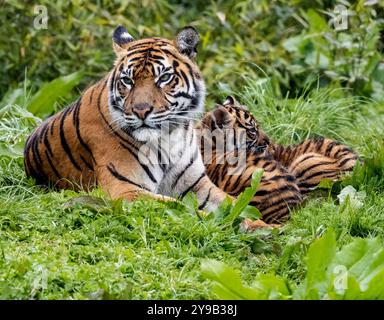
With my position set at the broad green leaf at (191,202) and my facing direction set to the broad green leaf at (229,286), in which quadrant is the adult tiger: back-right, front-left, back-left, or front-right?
back-right

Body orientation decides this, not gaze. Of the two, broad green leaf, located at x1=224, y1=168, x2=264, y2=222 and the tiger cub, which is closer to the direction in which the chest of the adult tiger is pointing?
the broad green leaf

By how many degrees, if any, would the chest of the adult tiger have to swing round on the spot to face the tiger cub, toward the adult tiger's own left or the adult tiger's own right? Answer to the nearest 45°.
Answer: approximately 45° to the adult tiger's own left

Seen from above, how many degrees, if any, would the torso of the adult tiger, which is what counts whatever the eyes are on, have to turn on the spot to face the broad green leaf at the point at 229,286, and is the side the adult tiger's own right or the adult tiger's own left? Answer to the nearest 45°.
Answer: approximately 45° to the adult tiger's own right

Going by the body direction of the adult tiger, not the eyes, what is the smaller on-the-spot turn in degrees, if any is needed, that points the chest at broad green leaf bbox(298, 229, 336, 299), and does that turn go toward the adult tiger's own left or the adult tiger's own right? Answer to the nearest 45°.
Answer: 0° — it already faces it

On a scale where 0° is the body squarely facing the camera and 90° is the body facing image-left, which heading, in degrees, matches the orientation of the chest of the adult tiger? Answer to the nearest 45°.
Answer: approximately 315°

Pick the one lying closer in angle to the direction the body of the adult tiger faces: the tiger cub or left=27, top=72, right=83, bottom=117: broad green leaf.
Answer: the tiger cub

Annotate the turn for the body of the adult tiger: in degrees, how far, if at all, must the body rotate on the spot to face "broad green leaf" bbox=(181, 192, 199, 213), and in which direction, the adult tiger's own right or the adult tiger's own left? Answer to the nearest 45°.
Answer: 0° — it already faces it

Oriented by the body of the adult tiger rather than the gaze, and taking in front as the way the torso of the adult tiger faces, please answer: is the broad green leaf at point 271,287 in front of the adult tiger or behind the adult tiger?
in front

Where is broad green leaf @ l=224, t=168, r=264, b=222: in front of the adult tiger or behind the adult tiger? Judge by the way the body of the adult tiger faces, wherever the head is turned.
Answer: in front
